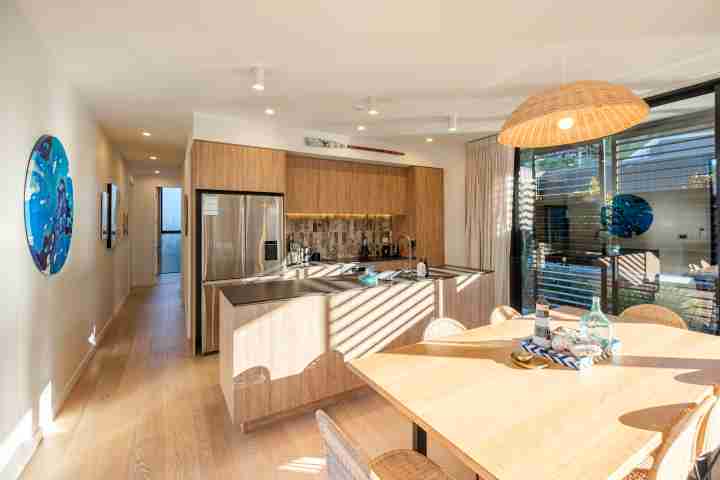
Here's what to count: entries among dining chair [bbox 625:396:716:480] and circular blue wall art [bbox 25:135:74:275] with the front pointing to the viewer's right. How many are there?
1

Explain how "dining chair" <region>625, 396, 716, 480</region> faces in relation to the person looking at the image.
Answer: facing away from the viewer and to the left of the viewer

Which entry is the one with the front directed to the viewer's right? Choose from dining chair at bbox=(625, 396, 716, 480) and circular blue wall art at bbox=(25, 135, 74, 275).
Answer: the circular blue wall art

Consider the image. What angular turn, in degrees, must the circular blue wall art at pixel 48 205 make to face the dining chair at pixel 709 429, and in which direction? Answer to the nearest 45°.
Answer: approximately 45° to its right

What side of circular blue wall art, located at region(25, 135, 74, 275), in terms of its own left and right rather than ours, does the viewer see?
right

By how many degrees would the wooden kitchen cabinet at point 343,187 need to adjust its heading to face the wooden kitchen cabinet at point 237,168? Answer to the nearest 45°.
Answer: approximately 90° to its right

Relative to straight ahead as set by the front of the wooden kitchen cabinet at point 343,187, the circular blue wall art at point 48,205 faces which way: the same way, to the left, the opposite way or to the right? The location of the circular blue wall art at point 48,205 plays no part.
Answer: to the left
